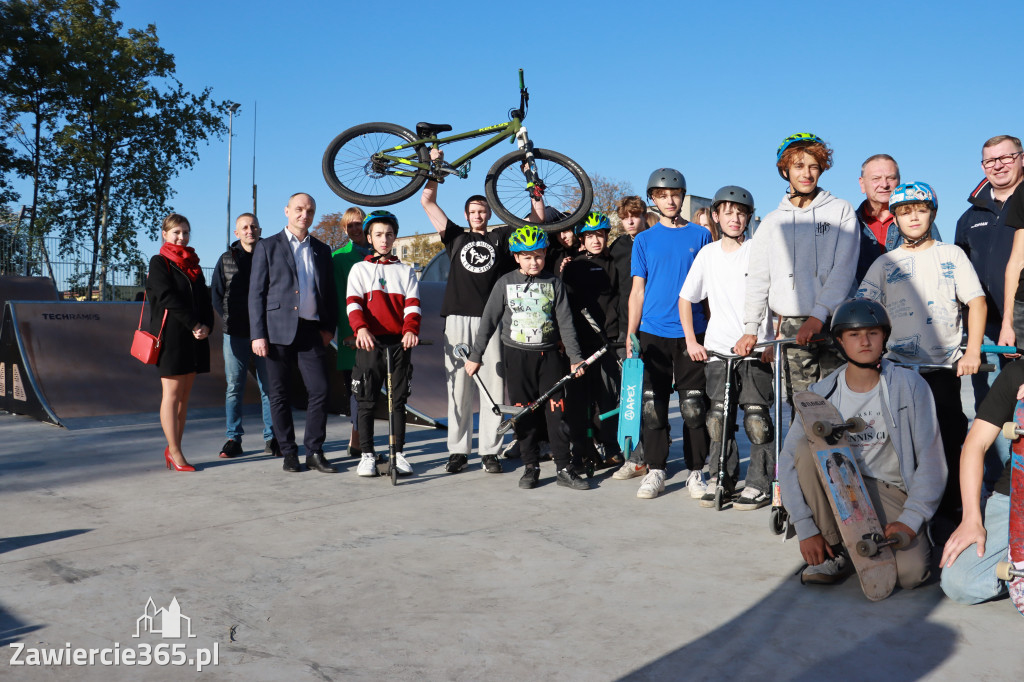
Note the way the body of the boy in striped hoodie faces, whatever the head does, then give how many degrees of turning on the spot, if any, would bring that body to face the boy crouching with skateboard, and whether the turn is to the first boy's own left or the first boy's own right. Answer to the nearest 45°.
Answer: approximately 45° to the first boy's own left

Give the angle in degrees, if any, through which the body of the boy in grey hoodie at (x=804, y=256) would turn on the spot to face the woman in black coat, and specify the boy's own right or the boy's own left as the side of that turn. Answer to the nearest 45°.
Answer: approximately 90° to the boy's own right

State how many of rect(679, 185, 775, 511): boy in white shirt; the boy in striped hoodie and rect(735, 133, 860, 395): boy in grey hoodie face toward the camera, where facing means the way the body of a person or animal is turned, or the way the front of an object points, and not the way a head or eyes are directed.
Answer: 3

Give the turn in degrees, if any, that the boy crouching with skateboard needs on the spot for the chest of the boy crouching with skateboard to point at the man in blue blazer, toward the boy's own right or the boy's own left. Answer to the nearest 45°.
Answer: approximately 90° to the boy's own right

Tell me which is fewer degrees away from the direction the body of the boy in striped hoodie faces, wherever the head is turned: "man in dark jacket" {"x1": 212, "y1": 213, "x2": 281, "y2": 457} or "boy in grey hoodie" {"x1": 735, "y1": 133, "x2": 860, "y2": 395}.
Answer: the boy in grey hoodie

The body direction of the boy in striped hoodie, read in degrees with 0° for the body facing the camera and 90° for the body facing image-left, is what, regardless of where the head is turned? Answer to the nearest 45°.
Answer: approximately 0°

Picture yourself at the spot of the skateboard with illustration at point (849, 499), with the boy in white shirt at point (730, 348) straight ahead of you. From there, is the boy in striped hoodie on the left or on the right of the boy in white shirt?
left
